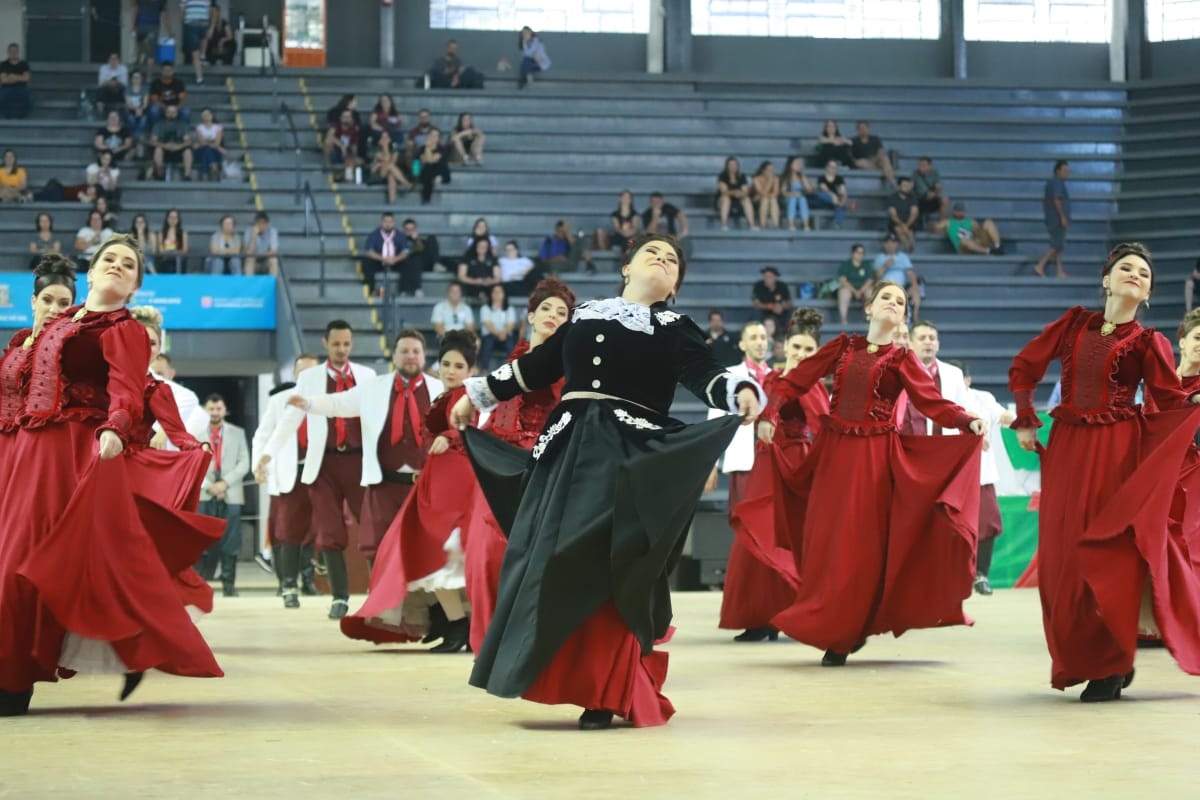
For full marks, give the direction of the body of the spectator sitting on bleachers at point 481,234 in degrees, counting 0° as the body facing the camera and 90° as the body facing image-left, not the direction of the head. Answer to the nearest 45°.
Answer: approximately 0°

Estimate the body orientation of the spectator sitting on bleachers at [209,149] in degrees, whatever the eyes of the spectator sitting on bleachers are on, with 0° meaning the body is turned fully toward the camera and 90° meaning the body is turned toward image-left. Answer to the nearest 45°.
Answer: approximately 0°

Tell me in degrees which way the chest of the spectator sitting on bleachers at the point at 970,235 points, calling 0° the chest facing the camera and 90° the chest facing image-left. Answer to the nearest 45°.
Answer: approximately 315°

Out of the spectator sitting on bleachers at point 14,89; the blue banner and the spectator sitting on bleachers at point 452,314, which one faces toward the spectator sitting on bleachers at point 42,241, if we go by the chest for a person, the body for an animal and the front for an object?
the spectator sitting on bleachers at point 14,89
